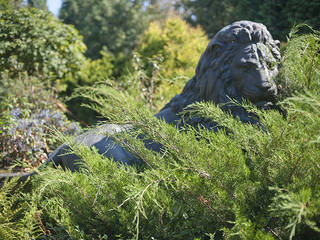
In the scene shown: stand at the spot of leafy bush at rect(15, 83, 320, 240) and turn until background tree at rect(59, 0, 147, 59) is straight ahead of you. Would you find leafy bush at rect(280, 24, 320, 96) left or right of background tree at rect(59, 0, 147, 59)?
right

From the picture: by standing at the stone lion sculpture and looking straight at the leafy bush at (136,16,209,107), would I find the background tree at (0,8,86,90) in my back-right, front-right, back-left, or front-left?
front-left

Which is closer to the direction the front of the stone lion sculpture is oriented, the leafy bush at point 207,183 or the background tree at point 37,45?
the leafy bush

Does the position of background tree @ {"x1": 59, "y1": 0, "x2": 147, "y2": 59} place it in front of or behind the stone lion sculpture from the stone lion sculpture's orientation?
behind

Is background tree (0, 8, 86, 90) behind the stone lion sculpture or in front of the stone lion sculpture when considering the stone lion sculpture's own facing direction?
behind

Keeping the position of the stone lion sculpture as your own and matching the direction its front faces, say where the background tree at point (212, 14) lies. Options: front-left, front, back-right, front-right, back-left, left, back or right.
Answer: back-left

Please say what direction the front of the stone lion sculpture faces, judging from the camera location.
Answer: facing the viewer and to the right of the viewer

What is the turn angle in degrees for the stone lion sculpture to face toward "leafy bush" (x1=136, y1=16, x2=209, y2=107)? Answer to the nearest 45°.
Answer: approximately 135° to its left

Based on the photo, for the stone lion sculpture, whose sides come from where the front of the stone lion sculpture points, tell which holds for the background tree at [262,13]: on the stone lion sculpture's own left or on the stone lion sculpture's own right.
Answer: on the stone lion sculpture's own left
